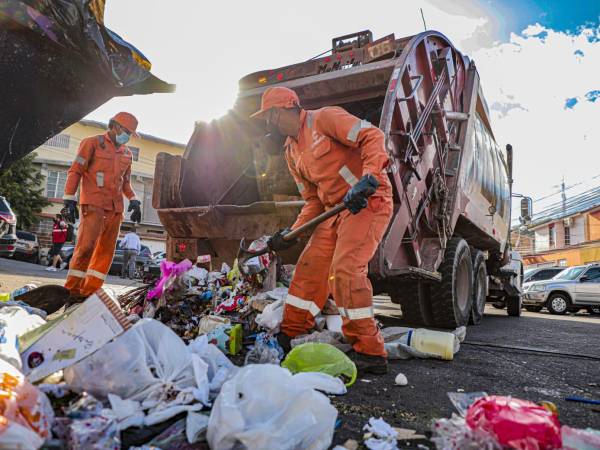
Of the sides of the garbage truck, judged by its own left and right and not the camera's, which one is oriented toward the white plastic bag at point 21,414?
back

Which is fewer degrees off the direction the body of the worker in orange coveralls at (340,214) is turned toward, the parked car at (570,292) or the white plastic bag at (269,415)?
the white plastic bag

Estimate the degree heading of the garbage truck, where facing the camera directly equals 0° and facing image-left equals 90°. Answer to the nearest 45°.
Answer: approximately 225°

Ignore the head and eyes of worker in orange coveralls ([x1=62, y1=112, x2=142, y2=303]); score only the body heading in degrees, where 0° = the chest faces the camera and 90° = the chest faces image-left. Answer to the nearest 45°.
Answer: approximately 315°

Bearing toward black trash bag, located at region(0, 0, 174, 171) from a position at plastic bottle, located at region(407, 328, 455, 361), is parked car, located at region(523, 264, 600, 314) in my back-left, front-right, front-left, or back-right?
back-right

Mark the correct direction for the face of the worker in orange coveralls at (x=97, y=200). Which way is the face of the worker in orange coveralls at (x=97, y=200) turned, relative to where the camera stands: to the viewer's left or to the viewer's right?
to the viewer's right

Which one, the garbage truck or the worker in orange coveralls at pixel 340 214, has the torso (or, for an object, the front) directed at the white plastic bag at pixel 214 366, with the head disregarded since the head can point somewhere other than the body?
the worker in orange coveralls

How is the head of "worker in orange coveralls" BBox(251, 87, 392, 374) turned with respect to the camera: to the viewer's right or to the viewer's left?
to the viewer's left

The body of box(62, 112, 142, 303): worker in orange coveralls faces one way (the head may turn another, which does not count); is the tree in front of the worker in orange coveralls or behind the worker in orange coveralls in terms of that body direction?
behind
